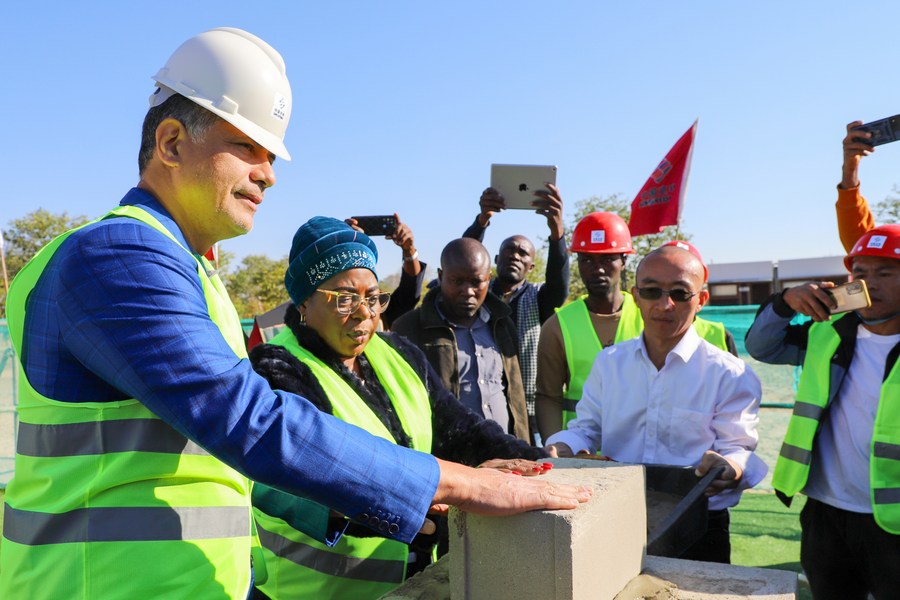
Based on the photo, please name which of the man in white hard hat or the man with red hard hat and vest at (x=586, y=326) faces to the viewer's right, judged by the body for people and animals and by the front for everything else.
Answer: the man in white hard hat

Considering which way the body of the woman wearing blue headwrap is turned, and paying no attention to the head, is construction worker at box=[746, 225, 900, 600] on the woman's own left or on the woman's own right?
on the woman's own left

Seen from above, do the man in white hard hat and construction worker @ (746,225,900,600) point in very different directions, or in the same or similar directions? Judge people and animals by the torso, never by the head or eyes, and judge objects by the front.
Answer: very different directions

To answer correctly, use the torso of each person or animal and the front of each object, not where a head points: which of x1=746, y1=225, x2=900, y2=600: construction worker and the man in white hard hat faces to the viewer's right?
the man in white hard hat

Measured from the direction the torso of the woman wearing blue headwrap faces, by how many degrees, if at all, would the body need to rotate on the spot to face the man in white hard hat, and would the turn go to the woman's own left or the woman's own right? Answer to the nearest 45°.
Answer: approximately 45° to the woman's own right

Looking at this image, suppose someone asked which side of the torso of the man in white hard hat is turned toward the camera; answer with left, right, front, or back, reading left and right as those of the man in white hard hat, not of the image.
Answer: right

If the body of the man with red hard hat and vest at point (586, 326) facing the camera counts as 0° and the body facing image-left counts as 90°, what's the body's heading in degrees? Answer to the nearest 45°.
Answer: approximately 0°

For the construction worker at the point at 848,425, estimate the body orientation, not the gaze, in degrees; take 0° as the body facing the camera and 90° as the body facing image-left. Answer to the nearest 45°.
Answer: approximately 45°

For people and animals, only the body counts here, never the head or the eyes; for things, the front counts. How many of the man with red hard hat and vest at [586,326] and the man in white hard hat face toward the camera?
1

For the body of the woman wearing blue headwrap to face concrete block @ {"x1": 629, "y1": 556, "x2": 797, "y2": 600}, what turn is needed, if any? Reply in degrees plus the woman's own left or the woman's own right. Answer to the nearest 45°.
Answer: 0° — they already face it

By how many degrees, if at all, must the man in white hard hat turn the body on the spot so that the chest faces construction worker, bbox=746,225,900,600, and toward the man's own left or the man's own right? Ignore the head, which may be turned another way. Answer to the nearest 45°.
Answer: approximately 45° to the man's own left

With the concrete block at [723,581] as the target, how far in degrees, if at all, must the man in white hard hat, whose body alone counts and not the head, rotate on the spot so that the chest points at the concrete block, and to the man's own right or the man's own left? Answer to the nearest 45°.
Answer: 0° — they already face it

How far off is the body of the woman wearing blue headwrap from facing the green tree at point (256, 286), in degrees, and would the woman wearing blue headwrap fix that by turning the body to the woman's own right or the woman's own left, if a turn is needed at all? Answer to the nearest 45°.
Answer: approximately 135° to the woman's own left

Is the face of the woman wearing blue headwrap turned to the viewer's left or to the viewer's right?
to the viewer's right
